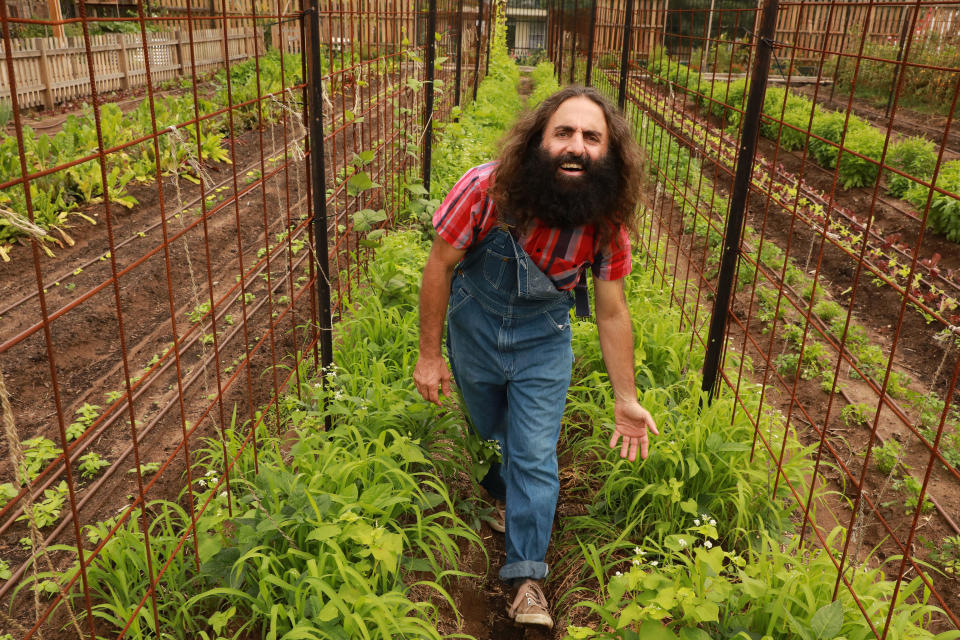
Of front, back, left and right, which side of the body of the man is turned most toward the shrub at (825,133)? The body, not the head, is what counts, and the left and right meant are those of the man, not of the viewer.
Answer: back

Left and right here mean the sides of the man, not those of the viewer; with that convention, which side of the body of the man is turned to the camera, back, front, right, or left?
front

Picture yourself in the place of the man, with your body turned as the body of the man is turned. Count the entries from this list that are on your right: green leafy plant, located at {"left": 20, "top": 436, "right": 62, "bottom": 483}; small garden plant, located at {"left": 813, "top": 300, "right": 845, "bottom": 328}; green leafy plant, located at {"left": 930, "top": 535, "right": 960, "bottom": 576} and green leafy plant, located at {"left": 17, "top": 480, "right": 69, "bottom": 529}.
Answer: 2

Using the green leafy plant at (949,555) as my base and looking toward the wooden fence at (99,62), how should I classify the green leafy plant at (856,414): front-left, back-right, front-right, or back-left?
front-right

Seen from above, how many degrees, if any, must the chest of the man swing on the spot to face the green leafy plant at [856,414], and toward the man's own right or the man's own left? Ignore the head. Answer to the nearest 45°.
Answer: approximately 135° to the man's own left

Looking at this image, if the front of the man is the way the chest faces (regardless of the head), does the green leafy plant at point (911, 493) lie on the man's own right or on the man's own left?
on the man's own left

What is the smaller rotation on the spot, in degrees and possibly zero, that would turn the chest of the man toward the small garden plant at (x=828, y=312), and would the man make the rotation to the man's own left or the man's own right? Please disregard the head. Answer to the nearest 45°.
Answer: approximately 135° to the man's own left

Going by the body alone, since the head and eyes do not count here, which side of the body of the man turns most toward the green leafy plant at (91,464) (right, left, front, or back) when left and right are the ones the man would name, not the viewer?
right

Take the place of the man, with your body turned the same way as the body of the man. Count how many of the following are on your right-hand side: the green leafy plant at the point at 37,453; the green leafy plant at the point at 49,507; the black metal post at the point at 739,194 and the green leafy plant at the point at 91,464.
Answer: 3

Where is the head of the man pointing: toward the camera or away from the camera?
toward the camera

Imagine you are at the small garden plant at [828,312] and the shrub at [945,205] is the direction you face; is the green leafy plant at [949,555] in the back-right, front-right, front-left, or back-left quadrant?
back-right

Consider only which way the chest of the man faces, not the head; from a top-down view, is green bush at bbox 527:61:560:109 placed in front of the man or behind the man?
behind

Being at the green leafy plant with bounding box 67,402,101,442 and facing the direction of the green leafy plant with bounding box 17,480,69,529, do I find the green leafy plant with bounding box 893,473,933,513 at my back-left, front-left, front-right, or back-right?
front-left

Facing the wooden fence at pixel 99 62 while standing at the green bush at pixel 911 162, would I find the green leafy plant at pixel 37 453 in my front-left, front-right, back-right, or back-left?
front-left

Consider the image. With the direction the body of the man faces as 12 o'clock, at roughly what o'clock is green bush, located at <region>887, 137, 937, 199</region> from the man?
The green bush is roughly at 7 o'clock from the man.

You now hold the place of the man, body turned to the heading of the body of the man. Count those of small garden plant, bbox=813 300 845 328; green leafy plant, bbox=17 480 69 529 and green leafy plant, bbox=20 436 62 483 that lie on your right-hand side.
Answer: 2

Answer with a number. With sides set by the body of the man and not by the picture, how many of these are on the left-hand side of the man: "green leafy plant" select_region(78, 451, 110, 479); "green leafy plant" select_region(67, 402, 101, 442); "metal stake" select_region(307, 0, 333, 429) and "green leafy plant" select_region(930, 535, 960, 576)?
1
